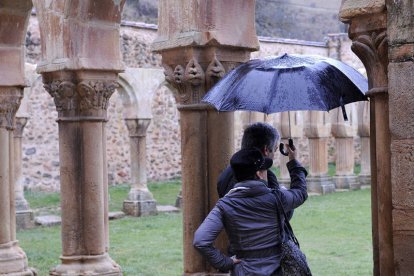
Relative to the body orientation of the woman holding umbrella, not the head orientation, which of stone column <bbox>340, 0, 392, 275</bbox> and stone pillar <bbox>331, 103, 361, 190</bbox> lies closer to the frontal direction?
the stone pillar

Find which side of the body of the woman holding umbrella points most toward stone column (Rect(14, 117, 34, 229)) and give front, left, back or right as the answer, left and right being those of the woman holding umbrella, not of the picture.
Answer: left

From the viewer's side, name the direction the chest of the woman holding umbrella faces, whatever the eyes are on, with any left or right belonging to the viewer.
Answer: facing away from the viewer and to the right of the viewer

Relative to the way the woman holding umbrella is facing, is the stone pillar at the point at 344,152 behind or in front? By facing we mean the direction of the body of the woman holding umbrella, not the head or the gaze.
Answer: in front

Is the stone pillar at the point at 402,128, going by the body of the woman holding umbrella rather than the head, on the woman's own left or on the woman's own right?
on the woman's own right

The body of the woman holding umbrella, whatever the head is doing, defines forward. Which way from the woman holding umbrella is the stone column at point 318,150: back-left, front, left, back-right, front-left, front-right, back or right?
front-left

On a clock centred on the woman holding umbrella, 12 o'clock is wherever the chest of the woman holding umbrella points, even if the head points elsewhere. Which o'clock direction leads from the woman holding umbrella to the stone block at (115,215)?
The stone block is roughly at 10 o'clock from the woman holding umbrella.

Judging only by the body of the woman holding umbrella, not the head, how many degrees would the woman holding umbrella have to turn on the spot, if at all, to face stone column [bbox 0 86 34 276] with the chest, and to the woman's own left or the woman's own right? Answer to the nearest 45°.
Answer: approximately 90° to the woman's own left

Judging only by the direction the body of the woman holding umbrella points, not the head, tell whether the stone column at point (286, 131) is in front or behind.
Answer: in front

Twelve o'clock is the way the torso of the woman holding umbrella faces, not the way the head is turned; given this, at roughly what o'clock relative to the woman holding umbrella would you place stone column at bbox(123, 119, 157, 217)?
The stone column is roughly at 10 o'clock from the woman holding umbrella.

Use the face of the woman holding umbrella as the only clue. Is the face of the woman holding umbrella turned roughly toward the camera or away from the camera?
away from the camera

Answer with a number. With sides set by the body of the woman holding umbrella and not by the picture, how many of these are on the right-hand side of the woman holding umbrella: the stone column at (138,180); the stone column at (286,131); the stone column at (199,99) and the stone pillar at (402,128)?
1

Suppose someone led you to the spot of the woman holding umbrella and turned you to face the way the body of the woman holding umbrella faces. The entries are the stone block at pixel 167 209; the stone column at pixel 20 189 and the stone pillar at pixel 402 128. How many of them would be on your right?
1
